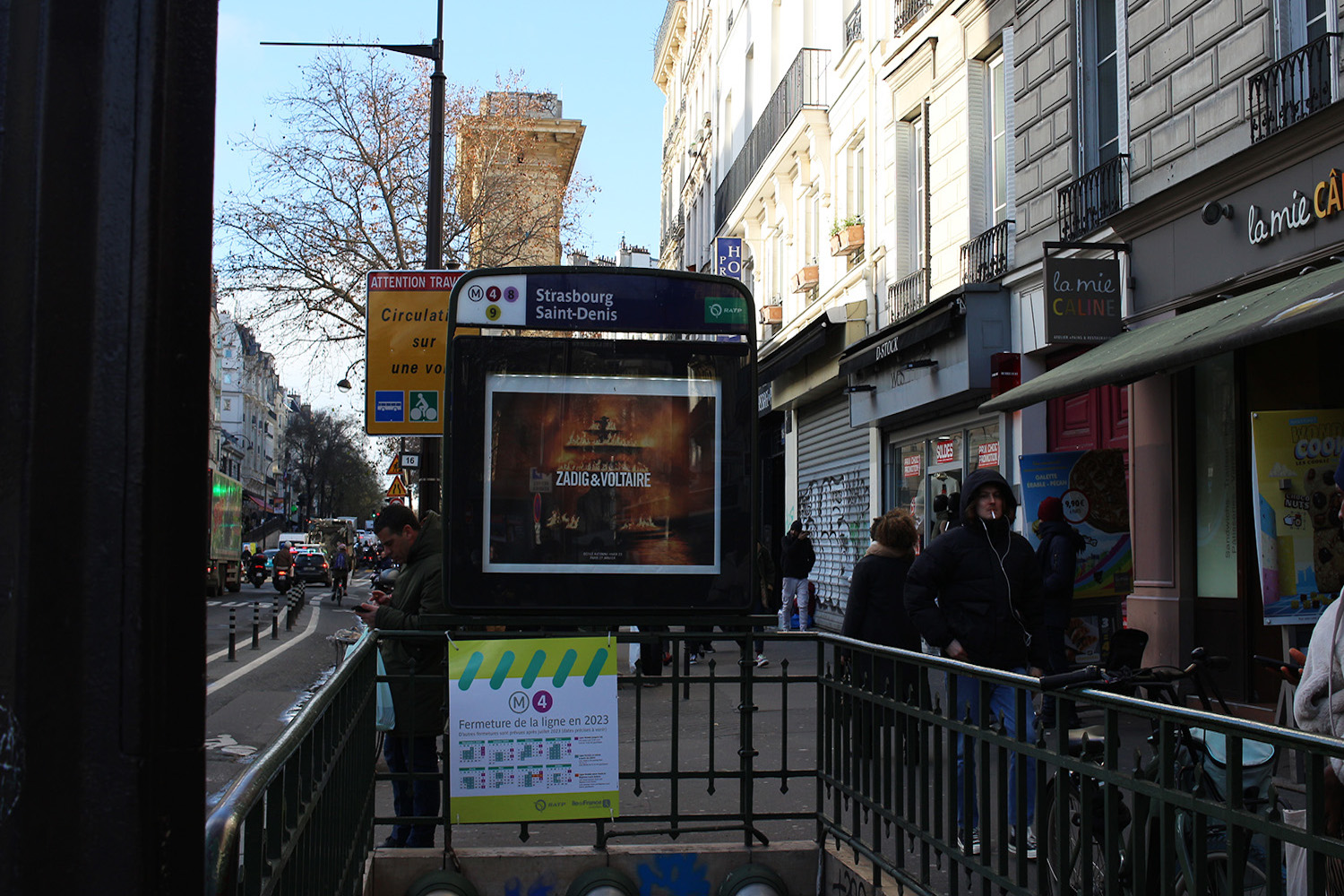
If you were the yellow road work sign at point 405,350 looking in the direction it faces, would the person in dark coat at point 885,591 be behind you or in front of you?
in front

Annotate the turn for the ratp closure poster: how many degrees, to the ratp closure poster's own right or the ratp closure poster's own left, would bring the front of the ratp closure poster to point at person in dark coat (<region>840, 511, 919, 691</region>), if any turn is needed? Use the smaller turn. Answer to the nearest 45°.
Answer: approximately 135° to the ratp closure poster's own left

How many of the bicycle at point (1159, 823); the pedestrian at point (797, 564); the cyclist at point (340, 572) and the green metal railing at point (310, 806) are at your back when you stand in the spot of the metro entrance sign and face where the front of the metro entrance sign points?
2

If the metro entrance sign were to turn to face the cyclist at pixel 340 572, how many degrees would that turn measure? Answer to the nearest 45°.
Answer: approximately 180°

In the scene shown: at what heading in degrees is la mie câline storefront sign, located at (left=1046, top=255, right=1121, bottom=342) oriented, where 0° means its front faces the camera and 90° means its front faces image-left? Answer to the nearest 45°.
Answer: approximately 0°

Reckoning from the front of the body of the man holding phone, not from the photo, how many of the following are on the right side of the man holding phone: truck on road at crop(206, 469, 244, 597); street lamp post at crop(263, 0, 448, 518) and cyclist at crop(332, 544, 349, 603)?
3

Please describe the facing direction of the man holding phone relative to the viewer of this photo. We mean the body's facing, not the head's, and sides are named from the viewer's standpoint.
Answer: facing to the left of the viewer
